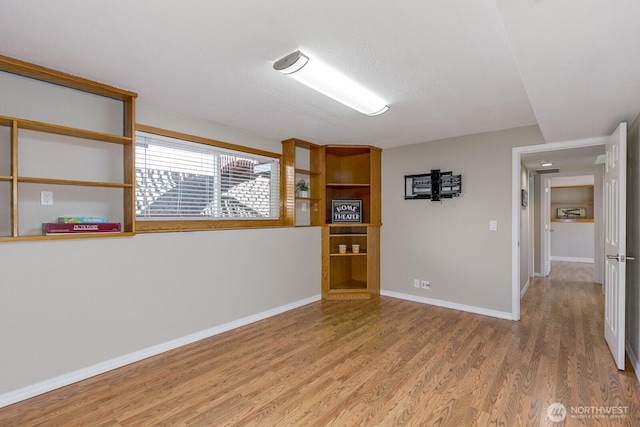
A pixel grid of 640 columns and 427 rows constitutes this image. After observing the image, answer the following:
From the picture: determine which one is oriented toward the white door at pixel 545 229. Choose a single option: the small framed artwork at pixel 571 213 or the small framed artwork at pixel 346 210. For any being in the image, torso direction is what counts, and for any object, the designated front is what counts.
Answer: the small framed artwork at pixel 571 213

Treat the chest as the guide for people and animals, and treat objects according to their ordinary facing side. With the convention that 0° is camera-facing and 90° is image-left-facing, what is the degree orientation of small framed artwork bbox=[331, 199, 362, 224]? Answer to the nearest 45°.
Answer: approximately 0°

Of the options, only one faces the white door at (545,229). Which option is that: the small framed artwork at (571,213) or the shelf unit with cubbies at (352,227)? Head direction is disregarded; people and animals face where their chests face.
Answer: the small framed artwork

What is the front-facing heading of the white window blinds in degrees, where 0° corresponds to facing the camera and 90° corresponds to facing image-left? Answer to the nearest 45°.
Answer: approximately 315°

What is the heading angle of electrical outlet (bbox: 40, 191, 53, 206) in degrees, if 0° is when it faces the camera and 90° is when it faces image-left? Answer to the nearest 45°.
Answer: approximately 0°

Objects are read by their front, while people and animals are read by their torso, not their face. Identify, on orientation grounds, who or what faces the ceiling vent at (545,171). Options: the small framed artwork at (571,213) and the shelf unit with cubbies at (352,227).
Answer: the small framed artwork

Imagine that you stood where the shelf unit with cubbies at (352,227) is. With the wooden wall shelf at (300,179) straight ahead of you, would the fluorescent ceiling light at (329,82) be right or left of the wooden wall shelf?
left
